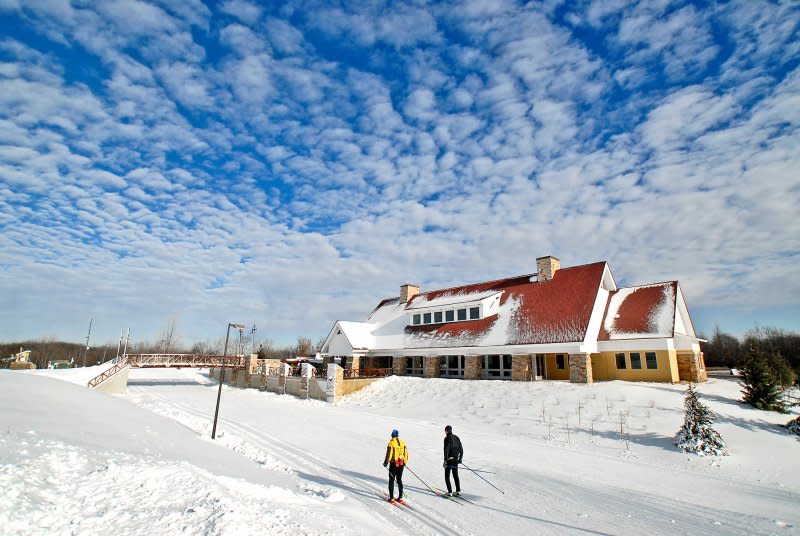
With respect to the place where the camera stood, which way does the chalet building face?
facing the viewer and to the left of the viewer

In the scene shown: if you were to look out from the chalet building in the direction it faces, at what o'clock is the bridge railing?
The bridge railing is roughly at 2 o'clock from the chalet building.

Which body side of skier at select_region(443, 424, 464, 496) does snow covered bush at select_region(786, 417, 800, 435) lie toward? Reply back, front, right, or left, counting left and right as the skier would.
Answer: right

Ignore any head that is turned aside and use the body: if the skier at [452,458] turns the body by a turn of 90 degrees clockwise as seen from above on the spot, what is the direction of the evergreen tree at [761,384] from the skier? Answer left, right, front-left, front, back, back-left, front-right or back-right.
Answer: front

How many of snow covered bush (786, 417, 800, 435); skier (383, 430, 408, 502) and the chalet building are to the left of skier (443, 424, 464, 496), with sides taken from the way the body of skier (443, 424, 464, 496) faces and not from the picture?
1

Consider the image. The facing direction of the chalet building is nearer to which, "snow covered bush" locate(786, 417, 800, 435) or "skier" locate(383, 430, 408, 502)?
the skier

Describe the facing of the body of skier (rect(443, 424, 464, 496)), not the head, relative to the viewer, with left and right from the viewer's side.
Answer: facing away from the viewer and to the left of the viewer

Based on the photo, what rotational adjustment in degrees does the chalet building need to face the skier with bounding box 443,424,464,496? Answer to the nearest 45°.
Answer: approximately 45° to its left

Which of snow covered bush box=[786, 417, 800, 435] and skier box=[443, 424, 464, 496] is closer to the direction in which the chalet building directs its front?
the skier

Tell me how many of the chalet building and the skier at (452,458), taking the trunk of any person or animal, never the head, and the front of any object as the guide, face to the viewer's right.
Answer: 0

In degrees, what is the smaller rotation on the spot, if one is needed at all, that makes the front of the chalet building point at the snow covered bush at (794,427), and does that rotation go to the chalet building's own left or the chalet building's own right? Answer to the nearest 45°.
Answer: approximately 90° to the chalet building's own left
